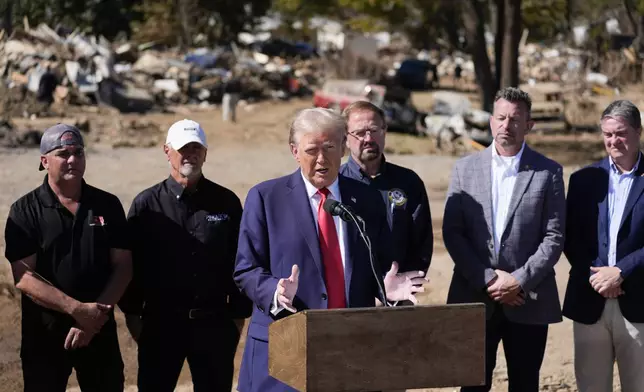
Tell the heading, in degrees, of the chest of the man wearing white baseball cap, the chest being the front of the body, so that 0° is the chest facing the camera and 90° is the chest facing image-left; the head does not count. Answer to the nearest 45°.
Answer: approximately 0°

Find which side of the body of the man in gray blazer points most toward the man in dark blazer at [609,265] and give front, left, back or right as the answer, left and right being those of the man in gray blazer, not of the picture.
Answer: left

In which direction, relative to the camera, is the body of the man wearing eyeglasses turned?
toward the camera

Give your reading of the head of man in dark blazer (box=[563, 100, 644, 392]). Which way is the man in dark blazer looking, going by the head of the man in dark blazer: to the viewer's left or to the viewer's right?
to the viewer's left

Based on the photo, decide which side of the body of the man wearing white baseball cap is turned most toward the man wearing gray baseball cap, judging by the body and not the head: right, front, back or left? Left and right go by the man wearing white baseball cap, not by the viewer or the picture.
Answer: right

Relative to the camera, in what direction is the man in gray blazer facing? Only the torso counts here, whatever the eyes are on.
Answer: toward the camera

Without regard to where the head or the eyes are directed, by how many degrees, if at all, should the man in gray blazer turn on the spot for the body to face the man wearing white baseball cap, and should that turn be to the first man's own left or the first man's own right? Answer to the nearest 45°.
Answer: approximately 90° to the first man's own right

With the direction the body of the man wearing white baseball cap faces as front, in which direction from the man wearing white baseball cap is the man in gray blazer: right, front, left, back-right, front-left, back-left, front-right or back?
left

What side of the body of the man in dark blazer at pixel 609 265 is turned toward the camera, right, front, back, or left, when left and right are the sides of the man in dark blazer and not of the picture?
front

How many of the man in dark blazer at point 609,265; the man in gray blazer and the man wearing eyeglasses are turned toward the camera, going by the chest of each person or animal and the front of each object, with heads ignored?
3

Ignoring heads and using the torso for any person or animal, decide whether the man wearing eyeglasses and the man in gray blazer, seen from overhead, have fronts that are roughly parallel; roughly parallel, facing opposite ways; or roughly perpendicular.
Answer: roughly parallel

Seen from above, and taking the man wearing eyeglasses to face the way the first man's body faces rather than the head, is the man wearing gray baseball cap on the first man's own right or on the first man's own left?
on the first man's own right

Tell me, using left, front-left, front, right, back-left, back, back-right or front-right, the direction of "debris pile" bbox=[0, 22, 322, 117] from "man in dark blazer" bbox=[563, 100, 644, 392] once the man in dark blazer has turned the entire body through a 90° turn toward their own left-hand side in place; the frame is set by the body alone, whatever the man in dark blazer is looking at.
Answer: back-left

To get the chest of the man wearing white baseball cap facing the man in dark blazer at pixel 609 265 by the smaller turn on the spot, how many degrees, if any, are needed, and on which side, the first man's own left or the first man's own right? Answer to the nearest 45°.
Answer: approximately 90° to the first man's own left

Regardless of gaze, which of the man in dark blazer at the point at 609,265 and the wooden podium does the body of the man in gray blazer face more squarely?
the wooden podium

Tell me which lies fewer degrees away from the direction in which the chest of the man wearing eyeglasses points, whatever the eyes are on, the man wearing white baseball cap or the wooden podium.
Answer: the wooden podium

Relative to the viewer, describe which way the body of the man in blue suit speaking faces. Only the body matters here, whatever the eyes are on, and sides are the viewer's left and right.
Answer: facing the viewer and to the right of the viewer
